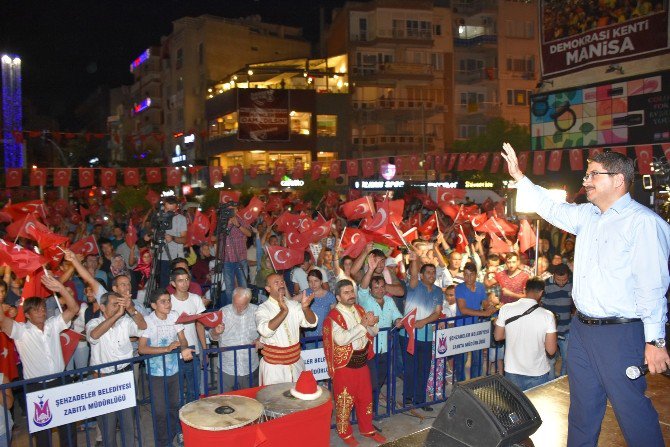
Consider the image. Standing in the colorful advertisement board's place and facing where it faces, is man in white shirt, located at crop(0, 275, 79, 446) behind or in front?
in front

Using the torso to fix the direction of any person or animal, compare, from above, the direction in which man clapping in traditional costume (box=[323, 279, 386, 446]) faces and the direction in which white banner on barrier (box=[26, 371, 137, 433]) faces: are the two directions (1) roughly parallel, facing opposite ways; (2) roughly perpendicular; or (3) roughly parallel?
roughly parallel

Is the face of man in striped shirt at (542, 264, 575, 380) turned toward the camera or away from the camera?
toward the camera

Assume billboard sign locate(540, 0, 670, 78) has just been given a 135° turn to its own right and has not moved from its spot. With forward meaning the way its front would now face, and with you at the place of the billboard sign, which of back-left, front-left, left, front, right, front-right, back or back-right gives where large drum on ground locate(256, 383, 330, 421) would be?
back

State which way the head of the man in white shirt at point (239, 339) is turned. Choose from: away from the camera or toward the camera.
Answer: toward the camera

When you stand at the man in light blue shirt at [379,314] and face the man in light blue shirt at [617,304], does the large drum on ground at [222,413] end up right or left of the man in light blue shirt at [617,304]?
right

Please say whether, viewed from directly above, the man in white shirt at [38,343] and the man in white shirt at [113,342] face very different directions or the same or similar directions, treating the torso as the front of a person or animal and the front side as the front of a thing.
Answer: same or similar directions

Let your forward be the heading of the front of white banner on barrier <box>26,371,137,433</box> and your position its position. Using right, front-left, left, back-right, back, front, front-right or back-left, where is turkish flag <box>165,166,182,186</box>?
back-left

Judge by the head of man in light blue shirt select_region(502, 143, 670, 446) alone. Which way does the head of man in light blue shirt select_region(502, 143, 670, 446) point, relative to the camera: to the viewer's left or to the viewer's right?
to the viewer's left

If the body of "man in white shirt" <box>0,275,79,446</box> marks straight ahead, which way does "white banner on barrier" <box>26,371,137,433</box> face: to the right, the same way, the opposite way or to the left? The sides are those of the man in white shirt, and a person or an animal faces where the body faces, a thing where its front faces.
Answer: the same way

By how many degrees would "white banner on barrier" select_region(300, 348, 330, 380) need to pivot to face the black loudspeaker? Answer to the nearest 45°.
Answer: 0° — it already faces it

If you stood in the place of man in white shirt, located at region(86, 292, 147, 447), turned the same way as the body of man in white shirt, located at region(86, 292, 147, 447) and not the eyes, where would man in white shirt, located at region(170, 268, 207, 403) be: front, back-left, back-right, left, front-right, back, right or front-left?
left

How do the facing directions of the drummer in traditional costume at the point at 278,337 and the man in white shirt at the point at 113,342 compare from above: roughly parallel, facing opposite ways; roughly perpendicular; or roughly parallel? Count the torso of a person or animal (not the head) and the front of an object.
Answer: roughly parallel

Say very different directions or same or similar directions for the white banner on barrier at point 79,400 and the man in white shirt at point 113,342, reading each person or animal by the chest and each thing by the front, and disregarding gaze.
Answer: same or similar directions

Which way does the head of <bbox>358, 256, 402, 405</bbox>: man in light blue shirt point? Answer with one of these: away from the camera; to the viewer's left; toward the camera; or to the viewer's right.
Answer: toward the camera

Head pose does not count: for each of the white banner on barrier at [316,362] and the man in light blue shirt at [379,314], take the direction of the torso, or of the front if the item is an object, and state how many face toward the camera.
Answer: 2

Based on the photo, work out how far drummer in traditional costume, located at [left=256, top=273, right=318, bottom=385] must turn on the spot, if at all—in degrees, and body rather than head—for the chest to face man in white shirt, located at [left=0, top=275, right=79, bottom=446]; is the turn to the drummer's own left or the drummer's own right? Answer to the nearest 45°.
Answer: approximately 135° to the drummer's own right

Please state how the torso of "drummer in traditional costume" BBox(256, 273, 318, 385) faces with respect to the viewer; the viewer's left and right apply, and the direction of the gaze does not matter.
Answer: facing the viewer and to the right of the viewer

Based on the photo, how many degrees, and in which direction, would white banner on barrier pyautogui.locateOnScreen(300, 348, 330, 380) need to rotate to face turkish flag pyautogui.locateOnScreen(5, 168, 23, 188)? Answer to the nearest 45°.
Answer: approximately 135° to its right
